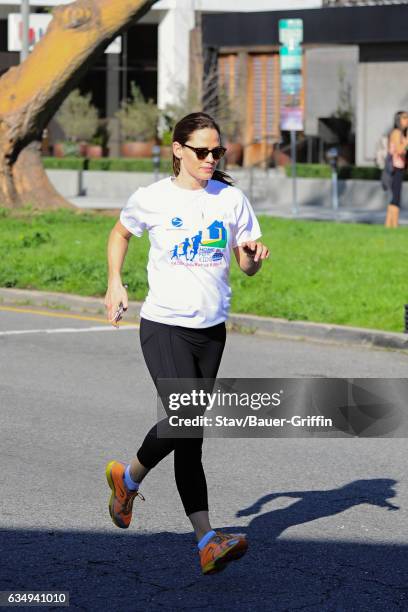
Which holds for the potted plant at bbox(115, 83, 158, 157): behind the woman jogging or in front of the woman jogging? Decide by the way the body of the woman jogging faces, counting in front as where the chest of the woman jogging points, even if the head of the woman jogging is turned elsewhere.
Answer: behind

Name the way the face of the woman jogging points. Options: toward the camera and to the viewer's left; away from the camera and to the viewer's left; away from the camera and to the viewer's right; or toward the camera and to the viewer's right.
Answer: toward the camera and to the viewer's right

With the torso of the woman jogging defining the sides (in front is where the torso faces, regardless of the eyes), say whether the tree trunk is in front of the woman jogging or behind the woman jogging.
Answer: behind

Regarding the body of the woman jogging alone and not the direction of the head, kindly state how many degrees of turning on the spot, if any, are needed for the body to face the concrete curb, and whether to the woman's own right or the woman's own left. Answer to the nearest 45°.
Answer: approximately 135° to the woman's own left

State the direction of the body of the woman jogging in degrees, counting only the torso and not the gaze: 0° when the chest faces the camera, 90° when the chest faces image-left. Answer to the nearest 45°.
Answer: approximately 315°

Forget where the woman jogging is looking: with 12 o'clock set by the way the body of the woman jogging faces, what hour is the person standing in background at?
The person standing in background is roughly at 8 o'clock from the woman jogging.
